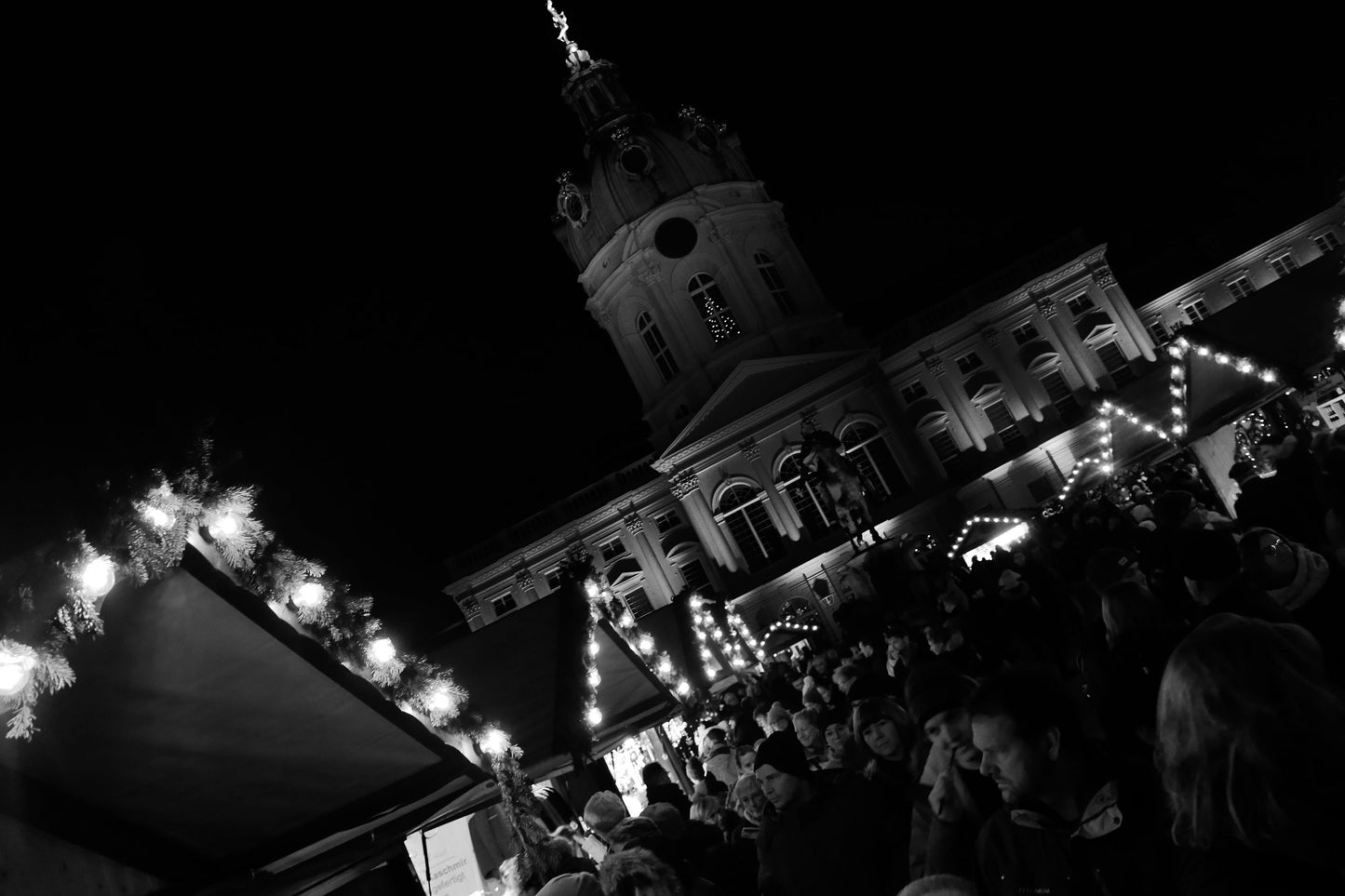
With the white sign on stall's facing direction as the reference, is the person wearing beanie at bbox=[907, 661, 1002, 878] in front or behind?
in front

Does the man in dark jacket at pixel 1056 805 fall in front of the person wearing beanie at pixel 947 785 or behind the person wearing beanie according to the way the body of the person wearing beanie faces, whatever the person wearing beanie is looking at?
in front

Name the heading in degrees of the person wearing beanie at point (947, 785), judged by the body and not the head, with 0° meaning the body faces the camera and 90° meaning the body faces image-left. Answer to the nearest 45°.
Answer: approximately 0°

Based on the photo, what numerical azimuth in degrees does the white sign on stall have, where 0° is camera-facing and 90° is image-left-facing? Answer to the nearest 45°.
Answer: approximately 0°

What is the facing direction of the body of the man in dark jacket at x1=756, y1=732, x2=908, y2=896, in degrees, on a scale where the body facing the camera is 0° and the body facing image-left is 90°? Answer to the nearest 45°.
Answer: approximately 45°

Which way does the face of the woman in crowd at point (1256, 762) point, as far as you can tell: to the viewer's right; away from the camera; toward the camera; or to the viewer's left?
away from the camera

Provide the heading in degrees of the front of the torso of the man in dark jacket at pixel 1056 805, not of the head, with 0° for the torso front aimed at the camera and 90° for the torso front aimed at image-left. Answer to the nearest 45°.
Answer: approximately 45°

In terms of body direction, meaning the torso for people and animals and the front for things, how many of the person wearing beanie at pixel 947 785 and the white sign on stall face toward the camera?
2

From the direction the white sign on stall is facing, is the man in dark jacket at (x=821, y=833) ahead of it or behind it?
ahead
